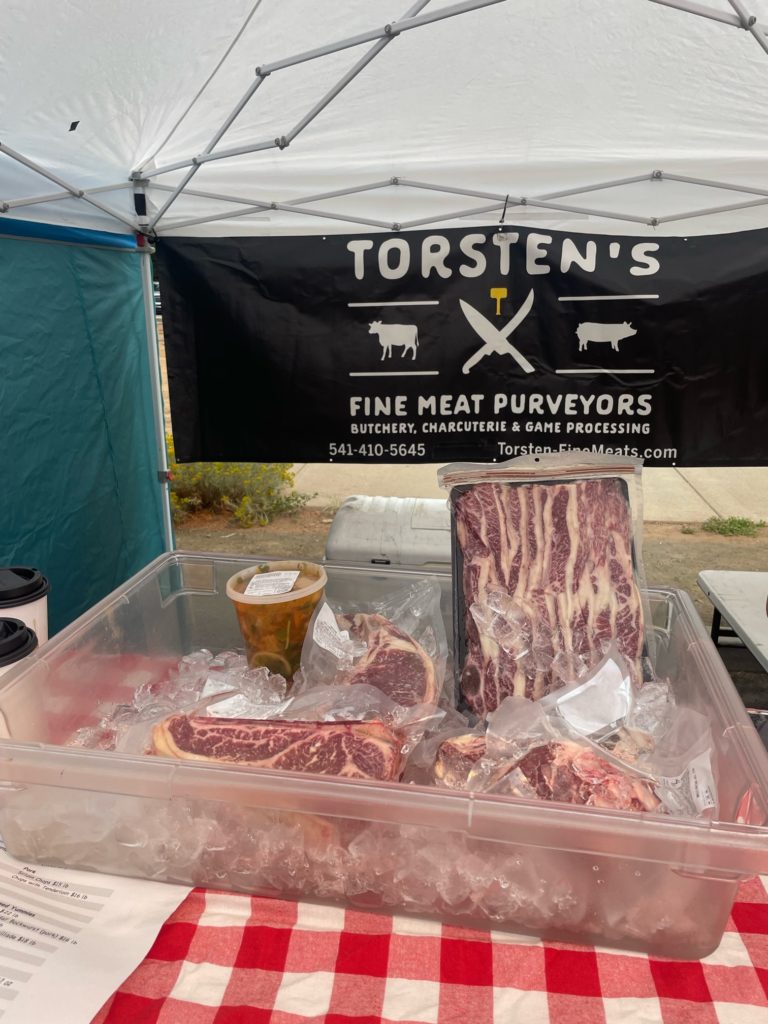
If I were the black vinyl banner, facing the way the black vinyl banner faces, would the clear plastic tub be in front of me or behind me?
in front

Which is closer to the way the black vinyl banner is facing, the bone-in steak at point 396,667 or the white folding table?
the bone-in steak

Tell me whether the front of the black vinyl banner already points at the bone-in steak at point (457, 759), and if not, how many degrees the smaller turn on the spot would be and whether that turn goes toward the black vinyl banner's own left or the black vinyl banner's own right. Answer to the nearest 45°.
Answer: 0° — it already faces it

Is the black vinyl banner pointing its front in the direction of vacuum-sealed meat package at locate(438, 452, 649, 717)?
yes

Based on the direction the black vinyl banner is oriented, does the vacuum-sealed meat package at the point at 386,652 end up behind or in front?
in front

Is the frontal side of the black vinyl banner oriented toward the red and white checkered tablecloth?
yes

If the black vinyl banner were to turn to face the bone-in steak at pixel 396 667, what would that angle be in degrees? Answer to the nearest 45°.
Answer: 0° — it already faces it

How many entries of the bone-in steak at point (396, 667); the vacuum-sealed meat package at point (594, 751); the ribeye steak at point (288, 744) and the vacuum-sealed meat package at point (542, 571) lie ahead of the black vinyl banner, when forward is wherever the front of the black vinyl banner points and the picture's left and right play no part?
4

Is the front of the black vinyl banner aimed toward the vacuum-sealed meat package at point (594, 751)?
yes

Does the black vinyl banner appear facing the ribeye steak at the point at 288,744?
yes

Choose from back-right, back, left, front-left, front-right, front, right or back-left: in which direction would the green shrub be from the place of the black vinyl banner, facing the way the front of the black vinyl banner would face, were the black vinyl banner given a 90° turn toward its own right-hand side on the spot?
front-right

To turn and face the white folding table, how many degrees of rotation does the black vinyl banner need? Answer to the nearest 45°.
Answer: approximately 90° to its left

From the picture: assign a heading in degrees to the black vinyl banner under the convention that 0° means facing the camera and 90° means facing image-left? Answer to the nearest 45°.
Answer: approximately 0°
